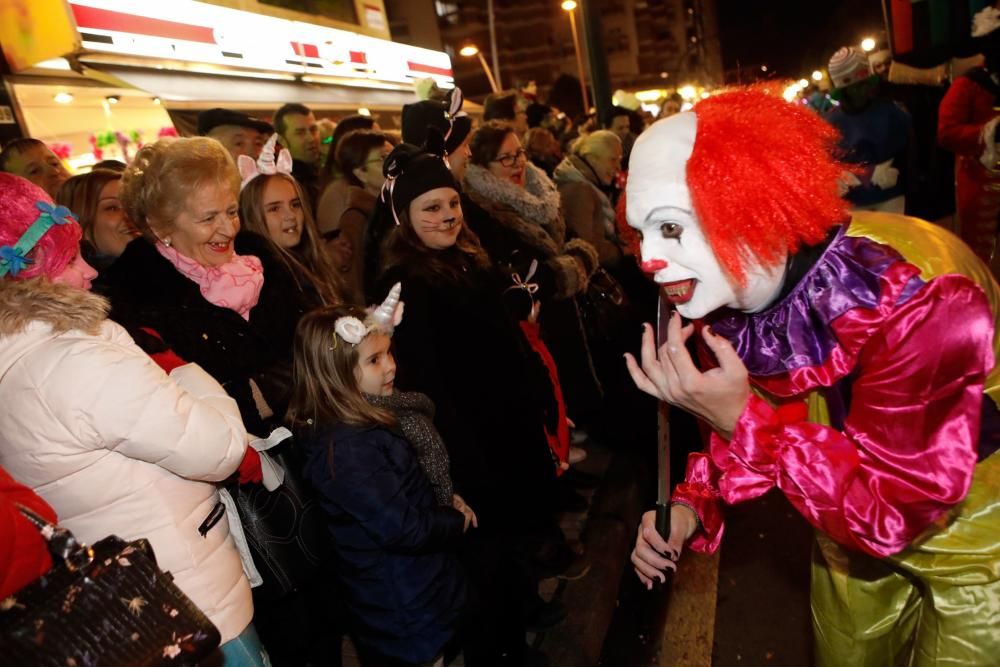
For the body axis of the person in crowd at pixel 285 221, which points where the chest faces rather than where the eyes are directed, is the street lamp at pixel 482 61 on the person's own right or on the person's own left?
on the person's own left

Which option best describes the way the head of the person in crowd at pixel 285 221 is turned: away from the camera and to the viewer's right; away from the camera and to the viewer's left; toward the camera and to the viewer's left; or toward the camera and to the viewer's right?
toward the camera and to the viewer's right

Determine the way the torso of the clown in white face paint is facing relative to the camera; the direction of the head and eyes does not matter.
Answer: to the viewer's left

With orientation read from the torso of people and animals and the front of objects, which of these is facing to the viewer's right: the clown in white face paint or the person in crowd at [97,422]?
the person in crowd

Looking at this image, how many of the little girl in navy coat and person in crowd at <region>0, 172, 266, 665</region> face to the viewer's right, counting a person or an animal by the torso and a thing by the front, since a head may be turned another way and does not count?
2

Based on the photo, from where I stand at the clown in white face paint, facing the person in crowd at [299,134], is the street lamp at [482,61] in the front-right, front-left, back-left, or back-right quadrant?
front-right

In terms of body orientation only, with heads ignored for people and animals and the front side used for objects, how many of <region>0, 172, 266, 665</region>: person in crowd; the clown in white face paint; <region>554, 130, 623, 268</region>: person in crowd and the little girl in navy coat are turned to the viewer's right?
3

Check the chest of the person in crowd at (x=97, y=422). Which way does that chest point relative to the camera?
to the viewer's right

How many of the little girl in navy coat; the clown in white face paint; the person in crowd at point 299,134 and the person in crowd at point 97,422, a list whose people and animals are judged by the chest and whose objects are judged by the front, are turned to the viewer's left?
1

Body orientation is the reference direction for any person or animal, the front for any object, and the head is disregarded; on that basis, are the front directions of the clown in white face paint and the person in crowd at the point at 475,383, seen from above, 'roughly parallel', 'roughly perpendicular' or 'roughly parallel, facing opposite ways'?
roughly parallel, facing opposite ways

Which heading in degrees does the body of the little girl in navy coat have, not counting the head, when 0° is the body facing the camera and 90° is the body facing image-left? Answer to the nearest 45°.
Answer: approximately 270°

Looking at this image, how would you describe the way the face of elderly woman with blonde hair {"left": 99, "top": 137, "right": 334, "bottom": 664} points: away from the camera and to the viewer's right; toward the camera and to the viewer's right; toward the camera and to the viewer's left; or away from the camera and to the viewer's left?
toward the camera and to the viewer's right

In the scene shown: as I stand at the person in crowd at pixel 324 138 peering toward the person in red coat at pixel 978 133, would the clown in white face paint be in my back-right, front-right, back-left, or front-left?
front-right

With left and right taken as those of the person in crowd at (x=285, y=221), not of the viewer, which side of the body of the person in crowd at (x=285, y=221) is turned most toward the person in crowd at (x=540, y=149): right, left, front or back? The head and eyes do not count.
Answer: left

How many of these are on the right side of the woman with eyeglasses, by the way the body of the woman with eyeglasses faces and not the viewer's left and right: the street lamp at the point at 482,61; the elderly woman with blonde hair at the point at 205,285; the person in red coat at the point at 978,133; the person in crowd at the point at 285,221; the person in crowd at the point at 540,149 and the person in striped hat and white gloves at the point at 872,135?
2

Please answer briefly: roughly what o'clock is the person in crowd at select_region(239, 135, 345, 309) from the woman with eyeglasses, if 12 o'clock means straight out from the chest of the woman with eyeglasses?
The person in crowd is roughly at 3 o'clock from the woman with eyeglasses.

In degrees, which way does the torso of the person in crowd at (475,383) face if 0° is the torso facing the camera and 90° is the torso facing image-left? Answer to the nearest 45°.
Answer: approximately 315°
